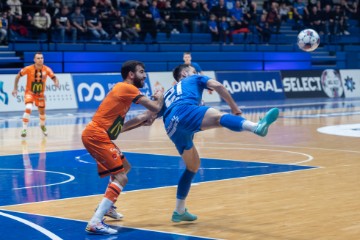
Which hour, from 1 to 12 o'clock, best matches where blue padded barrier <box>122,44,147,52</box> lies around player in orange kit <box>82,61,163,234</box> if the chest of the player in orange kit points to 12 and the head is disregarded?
The blue padded barrier is roughly at 9 o'clock from the player in orange kit.

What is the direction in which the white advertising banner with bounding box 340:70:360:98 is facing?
toward the camera

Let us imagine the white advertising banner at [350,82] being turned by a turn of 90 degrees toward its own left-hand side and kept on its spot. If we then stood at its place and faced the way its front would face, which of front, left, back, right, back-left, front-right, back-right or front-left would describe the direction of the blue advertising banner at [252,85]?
back-right

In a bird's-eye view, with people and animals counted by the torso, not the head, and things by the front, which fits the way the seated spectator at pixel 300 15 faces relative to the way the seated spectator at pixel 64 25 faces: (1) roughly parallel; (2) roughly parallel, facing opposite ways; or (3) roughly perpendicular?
roughly parallel

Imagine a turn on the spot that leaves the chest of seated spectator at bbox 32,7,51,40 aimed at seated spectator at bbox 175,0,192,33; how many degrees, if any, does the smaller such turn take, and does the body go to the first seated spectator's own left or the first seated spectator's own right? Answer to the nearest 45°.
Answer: approximately 135° to the first seated spectator's own left

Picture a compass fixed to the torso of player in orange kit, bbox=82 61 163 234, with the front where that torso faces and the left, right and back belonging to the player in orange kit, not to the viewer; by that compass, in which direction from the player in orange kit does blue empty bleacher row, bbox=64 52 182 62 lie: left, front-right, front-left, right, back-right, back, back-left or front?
left

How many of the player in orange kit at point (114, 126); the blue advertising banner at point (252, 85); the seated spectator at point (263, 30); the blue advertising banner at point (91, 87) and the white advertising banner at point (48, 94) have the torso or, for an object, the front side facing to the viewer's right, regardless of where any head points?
1

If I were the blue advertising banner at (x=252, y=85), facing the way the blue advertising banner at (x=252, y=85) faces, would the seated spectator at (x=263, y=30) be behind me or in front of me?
behind

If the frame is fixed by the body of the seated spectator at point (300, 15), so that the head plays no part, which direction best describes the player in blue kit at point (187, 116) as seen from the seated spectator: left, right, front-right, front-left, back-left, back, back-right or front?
front

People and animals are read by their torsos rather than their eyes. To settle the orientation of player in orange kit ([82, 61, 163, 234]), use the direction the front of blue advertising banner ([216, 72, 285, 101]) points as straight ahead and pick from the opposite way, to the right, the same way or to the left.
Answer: to the left

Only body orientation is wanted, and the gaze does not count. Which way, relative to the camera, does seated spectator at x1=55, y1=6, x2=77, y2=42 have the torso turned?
toward the camera

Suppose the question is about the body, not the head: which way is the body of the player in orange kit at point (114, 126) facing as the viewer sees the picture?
to the viewer's right

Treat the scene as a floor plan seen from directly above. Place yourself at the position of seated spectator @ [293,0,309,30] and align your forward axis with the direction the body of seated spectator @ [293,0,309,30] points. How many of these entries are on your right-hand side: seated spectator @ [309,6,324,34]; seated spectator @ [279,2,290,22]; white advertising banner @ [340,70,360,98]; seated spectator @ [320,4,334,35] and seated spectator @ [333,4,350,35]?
1

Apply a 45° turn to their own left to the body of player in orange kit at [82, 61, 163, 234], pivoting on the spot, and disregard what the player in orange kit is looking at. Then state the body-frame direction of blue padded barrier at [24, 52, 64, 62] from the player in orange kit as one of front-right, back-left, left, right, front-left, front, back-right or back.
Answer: front-left

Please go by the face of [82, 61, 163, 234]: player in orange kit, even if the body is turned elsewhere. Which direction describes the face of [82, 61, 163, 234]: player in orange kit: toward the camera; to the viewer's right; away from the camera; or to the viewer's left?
to the viewer's right
